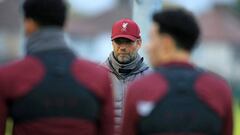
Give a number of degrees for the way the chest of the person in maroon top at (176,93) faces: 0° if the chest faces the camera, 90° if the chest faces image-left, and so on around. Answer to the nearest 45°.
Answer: approximately 180°

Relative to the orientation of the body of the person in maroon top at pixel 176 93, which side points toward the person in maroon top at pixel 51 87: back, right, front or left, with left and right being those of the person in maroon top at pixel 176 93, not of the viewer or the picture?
left

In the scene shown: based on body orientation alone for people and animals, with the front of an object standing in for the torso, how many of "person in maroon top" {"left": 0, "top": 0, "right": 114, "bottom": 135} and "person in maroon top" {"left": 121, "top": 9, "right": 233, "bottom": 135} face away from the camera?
2

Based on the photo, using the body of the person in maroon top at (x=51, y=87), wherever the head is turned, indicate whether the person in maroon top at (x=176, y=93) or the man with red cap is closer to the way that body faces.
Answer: the man with red cap

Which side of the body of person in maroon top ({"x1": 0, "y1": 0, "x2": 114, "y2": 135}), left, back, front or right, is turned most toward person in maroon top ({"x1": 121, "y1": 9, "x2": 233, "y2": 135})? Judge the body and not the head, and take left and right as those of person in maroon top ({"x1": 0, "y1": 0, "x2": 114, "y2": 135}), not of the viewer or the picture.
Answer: right

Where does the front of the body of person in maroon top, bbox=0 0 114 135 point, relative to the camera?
away from the camera
